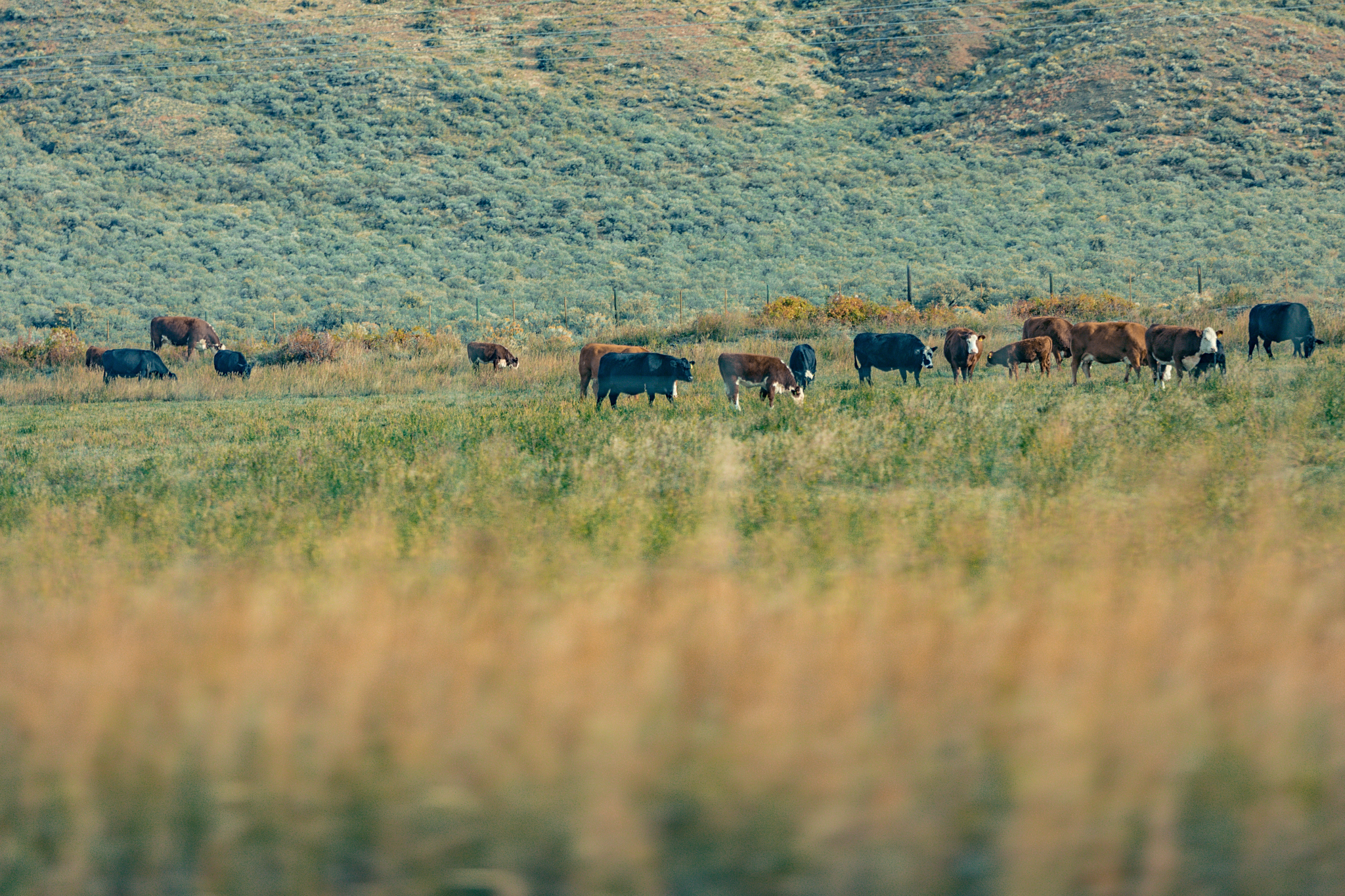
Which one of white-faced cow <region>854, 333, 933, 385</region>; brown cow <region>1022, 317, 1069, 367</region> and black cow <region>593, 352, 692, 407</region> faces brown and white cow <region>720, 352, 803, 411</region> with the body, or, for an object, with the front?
the black cow

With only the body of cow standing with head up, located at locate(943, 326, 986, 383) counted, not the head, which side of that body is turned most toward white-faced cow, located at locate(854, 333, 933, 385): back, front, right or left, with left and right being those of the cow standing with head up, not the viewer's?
right

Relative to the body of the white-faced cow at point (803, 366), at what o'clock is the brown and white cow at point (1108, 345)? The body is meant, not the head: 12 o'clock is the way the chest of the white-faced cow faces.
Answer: The brown and white cow is roughly at 9 o'clock from the white-faced cow.

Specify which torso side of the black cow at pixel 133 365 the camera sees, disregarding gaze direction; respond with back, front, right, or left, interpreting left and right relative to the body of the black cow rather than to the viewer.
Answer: right

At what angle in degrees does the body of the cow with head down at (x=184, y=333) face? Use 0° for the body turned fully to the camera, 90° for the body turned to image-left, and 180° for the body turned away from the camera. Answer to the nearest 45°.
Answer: approximately 270°

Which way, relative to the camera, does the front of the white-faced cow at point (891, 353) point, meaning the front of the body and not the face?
to the viewer's right
